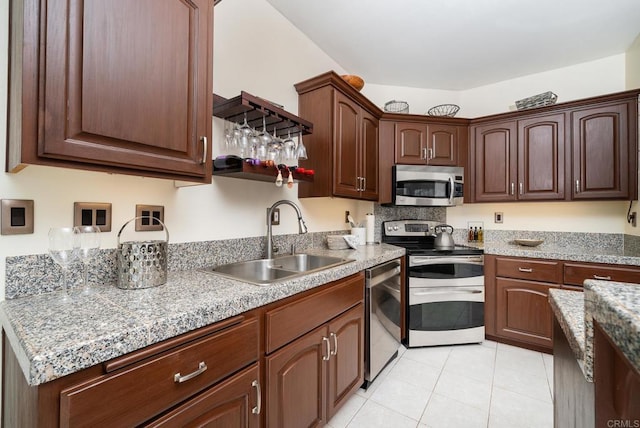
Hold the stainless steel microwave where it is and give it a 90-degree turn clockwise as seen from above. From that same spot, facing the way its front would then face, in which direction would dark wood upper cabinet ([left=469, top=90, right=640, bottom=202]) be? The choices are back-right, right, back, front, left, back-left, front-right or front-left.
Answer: back

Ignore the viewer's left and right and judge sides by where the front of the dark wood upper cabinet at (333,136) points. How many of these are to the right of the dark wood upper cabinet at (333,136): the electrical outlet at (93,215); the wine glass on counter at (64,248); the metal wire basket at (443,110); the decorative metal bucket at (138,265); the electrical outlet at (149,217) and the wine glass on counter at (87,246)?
5

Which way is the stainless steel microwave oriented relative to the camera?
toward the camera

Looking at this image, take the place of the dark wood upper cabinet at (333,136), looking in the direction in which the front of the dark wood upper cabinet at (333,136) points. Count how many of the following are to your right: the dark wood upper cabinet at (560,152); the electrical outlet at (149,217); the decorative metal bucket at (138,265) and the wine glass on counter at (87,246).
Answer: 3

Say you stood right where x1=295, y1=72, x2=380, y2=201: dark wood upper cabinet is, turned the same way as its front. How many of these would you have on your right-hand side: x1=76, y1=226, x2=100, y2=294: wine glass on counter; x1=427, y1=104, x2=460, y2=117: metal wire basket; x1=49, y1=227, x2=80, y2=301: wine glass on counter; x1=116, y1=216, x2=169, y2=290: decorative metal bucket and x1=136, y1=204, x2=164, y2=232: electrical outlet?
4

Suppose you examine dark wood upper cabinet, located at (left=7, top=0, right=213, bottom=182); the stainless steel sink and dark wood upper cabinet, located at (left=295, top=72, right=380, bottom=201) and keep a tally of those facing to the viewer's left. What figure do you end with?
0

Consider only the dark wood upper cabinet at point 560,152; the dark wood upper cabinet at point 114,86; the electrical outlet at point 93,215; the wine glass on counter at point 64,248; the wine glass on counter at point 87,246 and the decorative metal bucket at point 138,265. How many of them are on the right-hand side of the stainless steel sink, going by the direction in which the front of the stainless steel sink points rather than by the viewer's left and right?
5

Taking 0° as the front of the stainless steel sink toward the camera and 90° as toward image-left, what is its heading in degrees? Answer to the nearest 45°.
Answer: approximately 315°

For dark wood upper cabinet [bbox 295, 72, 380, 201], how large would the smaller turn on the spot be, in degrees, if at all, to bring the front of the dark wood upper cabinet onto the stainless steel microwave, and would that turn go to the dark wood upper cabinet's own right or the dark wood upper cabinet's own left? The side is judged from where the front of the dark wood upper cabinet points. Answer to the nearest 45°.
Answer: approximately 90° to the dark wood upper cabinet's own left

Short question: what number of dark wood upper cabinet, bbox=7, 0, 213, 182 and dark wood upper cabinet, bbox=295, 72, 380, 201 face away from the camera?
0

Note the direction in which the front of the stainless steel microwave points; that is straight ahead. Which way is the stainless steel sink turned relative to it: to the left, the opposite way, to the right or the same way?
to the left

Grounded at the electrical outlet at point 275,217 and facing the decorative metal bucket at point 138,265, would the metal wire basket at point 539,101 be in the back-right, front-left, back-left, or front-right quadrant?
back-left

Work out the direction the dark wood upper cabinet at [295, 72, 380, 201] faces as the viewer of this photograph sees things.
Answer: facing the viewer and to the right of the viewer

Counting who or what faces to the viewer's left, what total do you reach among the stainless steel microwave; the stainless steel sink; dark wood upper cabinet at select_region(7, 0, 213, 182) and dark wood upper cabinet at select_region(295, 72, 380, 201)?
0

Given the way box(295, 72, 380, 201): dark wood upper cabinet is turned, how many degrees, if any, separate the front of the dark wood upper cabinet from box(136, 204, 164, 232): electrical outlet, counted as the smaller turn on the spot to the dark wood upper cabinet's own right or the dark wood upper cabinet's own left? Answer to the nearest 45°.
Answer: approximately 90° to the dark wood upper cabinet's own right

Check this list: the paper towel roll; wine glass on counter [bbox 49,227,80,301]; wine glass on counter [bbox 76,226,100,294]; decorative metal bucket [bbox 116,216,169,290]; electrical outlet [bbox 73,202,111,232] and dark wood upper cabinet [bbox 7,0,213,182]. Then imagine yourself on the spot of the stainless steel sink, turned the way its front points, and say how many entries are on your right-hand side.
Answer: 5
